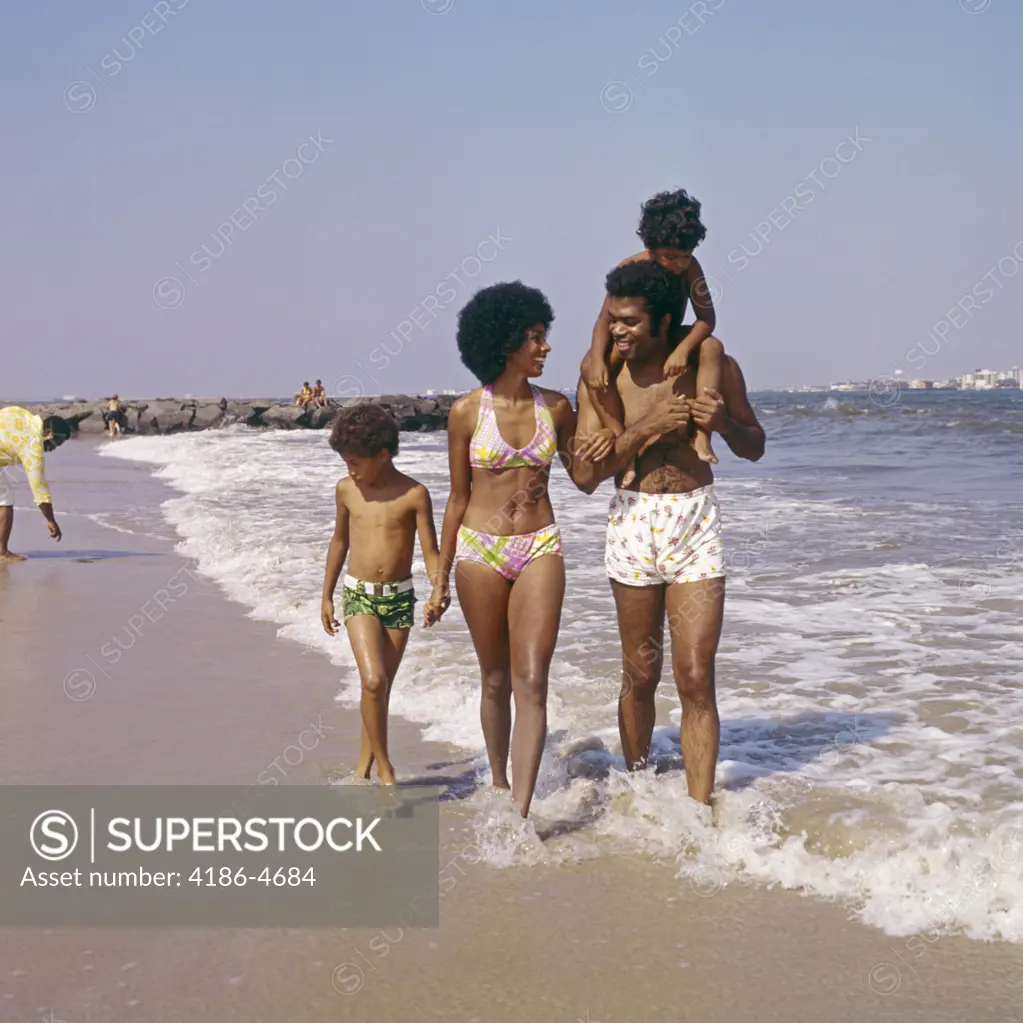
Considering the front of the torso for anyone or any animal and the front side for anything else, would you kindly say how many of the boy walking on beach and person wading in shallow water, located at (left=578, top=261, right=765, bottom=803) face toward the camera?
2

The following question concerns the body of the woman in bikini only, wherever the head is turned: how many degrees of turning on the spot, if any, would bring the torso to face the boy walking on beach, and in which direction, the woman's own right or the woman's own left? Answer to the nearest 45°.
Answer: approximately 135° to the woman's own right

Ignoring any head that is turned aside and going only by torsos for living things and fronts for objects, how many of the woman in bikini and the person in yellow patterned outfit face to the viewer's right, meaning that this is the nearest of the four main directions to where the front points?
1

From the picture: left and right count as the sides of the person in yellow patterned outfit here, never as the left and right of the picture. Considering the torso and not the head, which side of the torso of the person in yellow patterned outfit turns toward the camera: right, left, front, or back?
right

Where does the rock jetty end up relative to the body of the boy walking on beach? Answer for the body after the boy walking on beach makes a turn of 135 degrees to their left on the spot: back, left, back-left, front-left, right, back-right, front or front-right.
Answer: front-left

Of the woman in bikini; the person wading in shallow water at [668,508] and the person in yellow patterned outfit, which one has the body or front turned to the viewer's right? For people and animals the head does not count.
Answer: the person in yellow patterned outfit

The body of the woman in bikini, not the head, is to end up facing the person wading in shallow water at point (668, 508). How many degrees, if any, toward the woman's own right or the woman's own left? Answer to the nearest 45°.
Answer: approximately 90° to the woman's own left

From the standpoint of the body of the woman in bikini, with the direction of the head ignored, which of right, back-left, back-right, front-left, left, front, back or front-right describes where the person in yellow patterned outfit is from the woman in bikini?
back-right

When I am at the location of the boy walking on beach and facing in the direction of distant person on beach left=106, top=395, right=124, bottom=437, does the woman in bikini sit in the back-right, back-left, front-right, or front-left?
back-right
